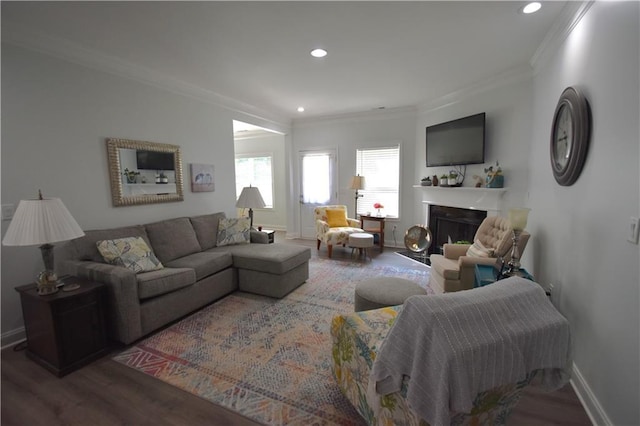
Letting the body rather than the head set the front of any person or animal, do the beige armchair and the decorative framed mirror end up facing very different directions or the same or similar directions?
very different directions

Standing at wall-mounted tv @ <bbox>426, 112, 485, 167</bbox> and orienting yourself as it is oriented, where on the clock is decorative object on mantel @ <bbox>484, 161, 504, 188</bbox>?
The decorative object on mantel is roughly at 9 o'clock from the wall-mounted tv.

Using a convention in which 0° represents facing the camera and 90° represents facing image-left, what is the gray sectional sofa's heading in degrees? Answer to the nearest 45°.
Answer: approximately 315°

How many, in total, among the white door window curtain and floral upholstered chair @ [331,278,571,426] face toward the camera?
1

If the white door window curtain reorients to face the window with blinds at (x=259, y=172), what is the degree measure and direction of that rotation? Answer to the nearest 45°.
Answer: approximately 135° to its right

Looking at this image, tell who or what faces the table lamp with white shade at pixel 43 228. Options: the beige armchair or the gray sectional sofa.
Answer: the beige armchair

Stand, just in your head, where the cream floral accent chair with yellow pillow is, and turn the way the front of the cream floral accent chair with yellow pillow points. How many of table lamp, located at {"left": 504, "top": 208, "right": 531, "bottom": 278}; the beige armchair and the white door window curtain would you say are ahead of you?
2

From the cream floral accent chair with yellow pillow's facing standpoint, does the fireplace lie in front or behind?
in front

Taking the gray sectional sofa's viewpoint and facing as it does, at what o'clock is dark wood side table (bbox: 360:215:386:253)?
The dark wood side table is roughly at 10 o'clock from the gray sectional sofa.

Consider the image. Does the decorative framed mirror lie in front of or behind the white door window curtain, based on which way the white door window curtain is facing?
in front

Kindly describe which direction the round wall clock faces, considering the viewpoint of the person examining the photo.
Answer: facing to the left of the viewer

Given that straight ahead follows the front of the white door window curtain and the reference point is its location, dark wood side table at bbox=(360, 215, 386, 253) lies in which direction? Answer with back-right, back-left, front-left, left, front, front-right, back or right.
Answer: front-left
